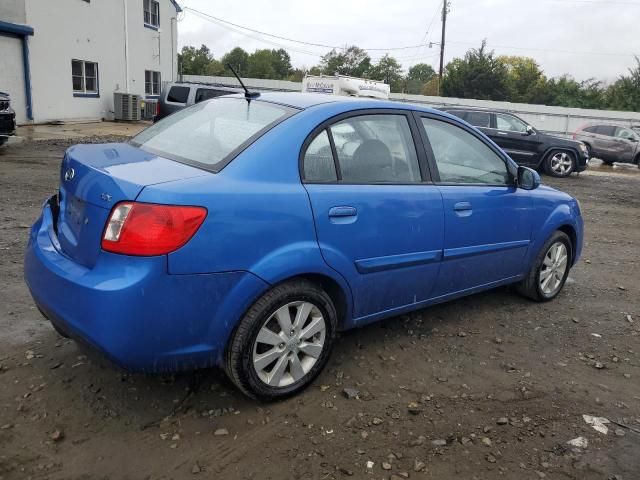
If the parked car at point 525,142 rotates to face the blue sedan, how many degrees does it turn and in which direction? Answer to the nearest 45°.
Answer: approximately 90° to its right

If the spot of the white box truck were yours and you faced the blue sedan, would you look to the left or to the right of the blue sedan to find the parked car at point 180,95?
right

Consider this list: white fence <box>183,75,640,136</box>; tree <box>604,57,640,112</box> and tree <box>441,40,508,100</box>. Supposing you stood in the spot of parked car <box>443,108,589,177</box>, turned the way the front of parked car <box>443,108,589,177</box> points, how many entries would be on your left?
3

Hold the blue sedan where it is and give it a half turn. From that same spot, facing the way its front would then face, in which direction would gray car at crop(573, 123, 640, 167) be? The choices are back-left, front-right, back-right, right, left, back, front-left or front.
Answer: back

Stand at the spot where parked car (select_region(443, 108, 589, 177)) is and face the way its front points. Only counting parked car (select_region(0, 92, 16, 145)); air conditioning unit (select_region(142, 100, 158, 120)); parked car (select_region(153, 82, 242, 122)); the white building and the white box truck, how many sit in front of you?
0

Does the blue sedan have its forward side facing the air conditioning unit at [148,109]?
no

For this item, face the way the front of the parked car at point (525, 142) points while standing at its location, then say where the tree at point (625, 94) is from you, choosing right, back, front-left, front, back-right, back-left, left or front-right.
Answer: left

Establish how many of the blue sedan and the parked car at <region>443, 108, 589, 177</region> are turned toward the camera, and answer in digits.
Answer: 0

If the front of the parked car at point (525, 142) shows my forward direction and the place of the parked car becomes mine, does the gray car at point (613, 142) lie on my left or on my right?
on my left

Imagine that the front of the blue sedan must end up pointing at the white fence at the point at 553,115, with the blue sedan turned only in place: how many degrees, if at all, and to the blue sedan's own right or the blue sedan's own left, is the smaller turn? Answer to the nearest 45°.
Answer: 0° — it already faces it

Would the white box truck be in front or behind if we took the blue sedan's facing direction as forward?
in front

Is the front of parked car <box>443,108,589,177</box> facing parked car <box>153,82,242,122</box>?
no

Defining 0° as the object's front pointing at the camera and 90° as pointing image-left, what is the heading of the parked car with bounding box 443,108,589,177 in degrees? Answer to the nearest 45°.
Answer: approximately 270°

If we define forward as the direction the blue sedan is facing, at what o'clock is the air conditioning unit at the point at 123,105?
The air conditioning unit is roughly at 10 o'clock from the blue sedan.

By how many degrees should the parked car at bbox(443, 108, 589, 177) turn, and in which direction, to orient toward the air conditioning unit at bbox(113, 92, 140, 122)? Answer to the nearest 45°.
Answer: approximately 180°

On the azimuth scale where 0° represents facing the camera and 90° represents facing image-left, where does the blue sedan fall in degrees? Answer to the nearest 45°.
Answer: approximately 225°

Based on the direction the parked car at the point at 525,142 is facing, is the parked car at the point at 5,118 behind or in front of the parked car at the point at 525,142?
behind
